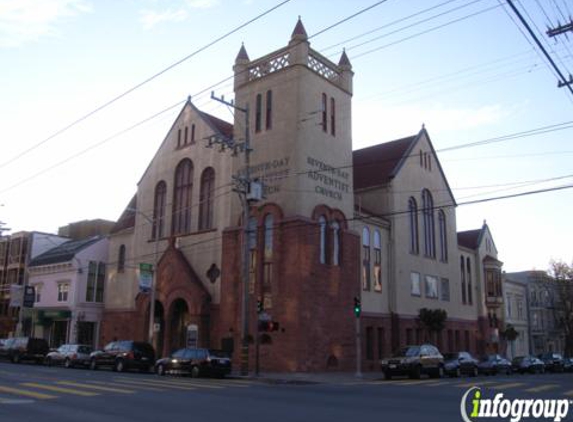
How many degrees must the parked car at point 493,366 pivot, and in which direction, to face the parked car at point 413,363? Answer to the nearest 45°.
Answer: approximately 45° to its left

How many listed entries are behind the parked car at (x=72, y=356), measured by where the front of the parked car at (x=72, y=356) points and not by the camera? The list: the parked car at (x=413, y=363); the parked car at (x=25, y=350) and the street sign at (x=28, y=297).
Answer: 1

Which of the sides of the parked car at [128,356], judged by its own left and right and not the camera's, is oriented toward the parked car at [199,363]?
back

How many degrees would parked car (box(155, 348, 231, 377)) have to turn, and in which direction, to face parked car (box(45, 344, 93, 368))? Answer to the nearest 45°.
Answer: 0° — it already faces it

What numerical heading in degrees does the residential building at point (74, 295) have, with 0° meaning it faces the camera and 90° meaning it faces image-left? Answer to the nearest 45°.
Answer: approximately 45°

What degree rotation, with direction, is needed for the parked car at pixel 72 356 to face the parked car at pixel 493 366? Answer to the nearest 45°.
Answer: approximately 135° to its right

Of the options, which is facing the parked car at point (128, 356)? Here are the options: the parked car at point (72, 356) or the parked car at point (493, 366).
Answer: the parked car at point (493, 366)

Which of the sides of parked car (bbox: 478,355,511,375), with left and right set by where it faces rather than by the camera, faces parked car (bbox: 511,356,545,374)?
back

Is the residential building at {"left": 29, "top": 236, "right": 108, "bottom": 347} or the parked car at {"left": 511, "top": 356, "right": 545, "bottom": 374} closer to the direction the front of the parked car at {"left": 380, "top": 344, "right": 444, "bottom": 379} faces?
the residential building

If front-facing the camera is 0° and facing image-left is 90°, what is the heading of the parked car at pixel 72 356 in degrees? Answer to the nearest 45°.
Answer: approximately 135°

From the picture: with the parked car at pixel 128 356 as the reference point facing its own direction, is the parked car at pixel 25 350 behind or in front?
in front

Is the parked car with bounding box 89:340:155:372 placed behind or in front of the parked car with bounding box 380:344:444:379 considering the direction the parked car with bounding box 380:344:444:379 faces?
in front

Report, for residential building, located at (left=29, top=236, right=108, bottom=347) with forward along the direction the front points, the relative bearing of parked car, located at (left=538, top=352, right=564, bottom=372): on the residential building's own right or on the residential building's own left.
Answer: on the residential building's own left
